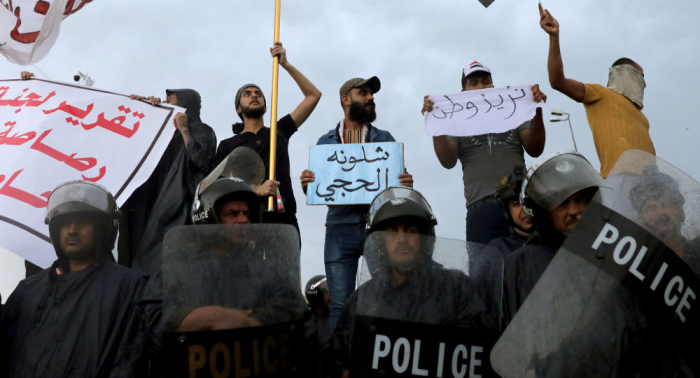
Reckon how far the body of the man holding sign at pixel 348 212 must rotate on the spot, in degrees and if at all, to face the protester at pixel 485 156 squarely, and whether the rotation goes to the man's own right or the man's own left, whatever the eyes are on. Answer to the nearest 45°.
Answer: approximately 90° to the man's own left

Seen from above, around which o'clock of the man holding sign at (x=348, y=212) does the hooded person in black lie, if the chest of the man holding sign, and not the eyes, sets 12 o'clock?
The hooded person in black is roughly at 3 o'clock from the man holding sign.

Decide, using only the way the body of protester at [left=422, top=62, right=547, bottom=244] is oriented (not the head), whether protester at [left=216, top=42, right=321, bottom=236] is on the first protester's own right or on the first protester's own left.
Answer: on the first protester's own right

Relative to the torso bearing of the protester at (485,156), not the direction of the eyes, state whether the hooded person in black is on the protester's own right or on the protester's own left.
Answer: on the protester's own right

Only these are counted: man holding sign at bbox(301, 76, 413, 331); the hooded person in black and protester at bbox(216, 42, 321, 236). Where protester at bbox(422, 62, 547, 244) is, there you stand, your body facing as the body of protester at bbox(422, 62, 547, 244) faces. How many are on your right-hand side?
3

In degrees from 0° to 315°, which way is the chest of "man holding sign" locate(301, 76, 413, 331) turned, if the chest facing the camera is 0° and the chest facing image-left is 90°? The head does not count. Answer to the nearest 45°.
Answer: approximately 0°
